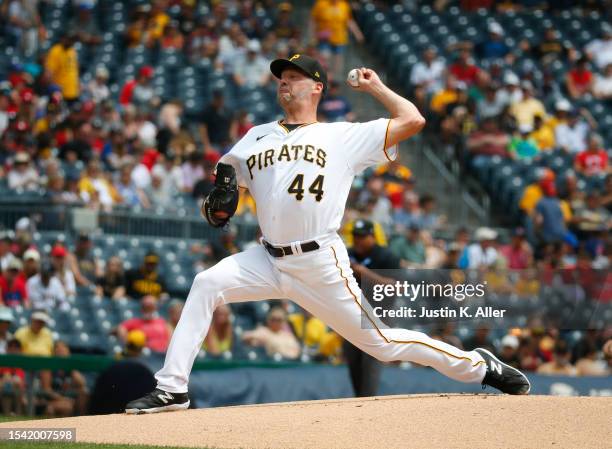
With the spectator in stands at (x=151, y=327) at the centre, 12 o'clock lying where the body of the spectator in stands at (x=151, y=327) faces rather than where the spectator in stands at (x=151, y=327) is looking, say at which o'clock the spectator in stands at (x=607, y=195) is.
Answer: the spectator in stands at (x=607, y=195) is roughly at 8 o'clock from the spectator in stands at (x=151, y=327).

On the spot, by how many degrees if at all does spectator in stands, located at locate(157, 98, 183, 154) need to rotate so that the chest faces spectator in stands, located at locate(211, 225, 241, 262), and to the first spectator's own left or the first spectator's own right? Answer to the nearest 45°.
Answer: approximately 45° to the first spectator's own left

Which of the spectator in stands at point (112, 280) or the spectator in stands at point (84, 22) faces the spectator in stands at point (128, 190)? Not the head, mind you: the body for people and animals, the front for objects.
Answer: the spectator in stands at point (84, 22)

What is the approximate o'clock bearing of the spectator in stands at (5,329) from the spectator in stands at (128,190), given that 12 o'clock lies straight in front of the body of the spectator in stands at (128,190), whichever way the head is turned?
the spectator in stands at (5,329) is roughly at 1 o'clock from the spectator in stands at (128,190).

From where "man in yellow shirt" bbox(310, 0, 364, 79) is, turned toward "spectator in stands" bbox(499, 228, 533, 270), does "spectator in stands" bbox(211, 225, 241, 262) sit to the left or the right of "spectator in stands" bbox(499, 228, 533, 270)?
right

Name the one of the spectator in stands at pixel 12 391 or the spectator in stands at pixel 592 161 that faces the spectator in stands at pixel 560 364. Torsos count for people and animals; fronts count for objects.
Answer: the spectator in stands at pixel 592 161

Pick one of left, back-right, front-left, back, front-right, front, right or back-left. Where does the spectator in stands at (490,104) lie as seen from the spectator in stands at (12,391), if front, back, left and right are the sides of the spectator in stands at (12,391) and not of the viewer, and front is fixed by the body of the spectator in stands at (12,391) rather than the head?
back-left
